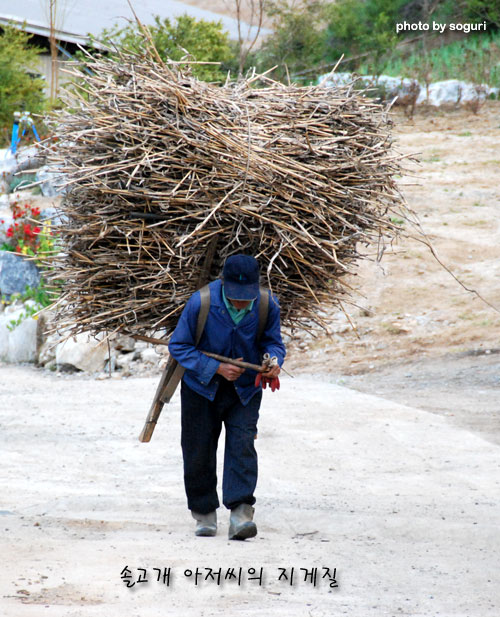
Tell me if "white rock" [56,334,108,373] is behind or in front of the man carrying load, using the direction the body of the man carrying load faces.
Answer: behind

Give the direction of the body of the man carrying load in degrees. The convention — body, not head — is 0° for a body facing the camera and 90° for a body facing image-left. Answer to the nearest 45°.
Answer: approximately 0°

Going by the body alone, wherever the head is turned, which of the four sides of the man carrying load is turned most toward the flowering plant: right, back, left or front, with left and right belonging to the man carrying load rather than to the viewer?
back
